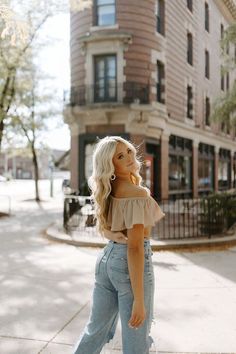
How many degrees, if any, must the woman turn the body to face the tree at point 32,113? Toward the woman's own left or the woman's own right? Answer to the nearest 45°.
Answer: approximately 45° to the woman's own left

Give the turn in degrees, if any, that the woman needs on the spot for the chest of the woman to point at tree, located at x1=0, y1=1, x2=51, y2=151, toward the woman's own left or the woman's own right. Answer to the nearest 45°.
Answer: approximately 45° to the woman's own left

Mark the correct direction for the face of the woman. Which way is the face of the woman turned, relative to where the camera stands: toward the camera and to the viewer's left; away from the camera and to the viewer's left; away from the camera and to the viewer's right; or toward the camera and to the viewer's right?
toward the camera and to the viewer's right

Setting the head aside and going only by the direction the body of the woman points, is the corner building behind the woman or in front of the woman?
in front
